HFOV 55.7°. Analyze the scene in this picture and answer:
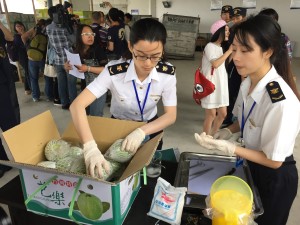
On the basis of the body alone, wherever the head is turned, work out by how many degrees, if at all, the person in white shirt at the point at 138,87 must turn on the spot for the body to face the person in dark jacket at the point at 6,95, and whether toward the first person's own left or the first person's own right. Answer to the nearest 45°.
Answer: approximately 135° to the first person's own right

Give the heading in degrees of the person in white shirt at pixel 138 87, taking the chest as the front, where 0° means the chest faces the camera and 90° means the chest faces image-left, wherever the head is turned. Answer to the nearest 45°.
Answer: approximately 0°
